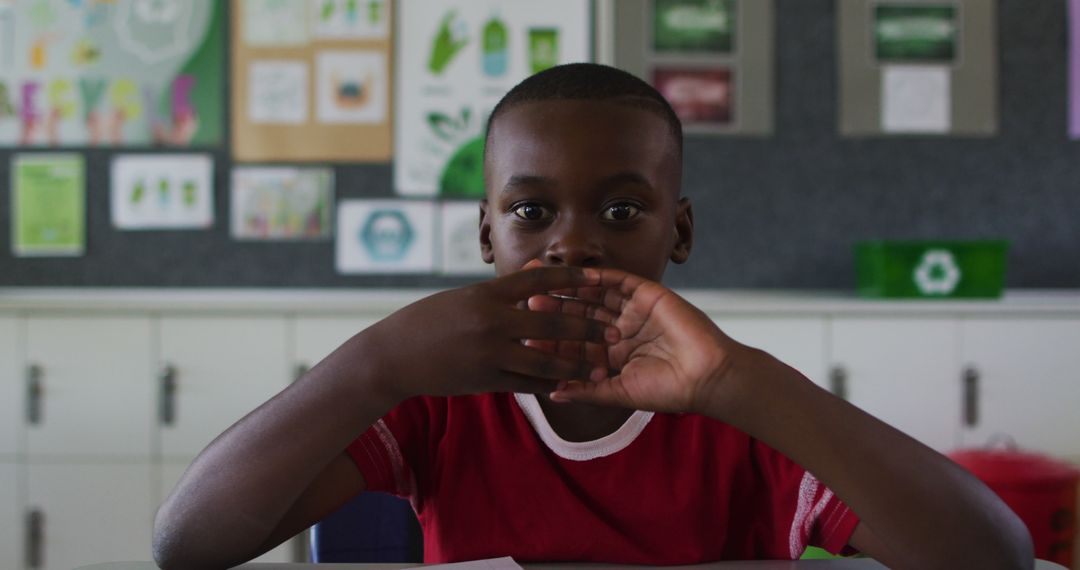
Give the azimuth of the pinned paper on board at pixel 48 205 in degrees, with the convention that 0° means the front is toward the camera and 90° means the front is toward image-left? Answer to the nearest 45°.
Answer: approximately 0°

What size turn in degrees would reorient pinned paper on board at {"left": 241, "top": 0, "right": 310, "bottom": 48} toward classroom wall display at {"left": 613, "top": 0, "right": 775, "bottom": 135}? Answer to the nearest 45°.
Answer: approximately 90° to its left
